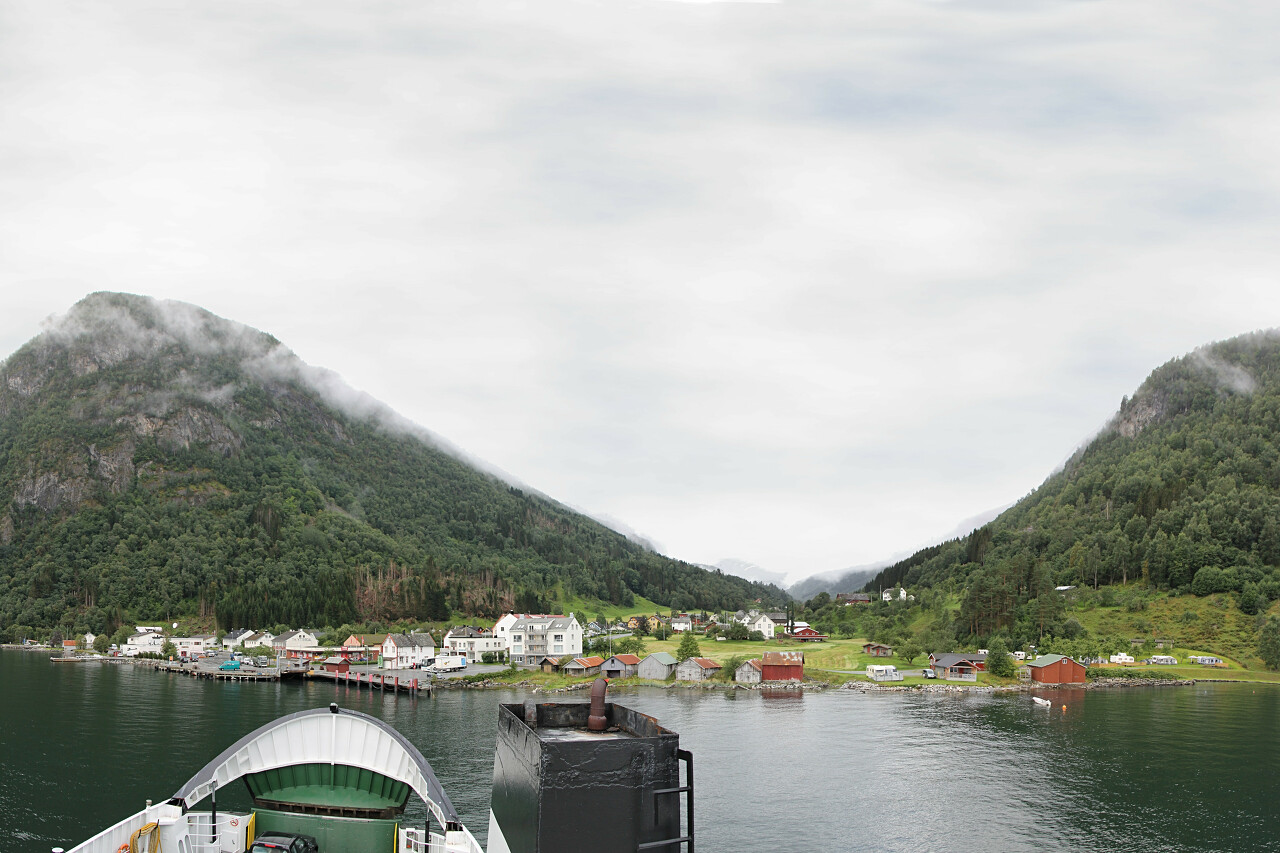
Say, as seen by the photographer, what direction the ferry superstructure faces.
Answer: facing away from the viewer
